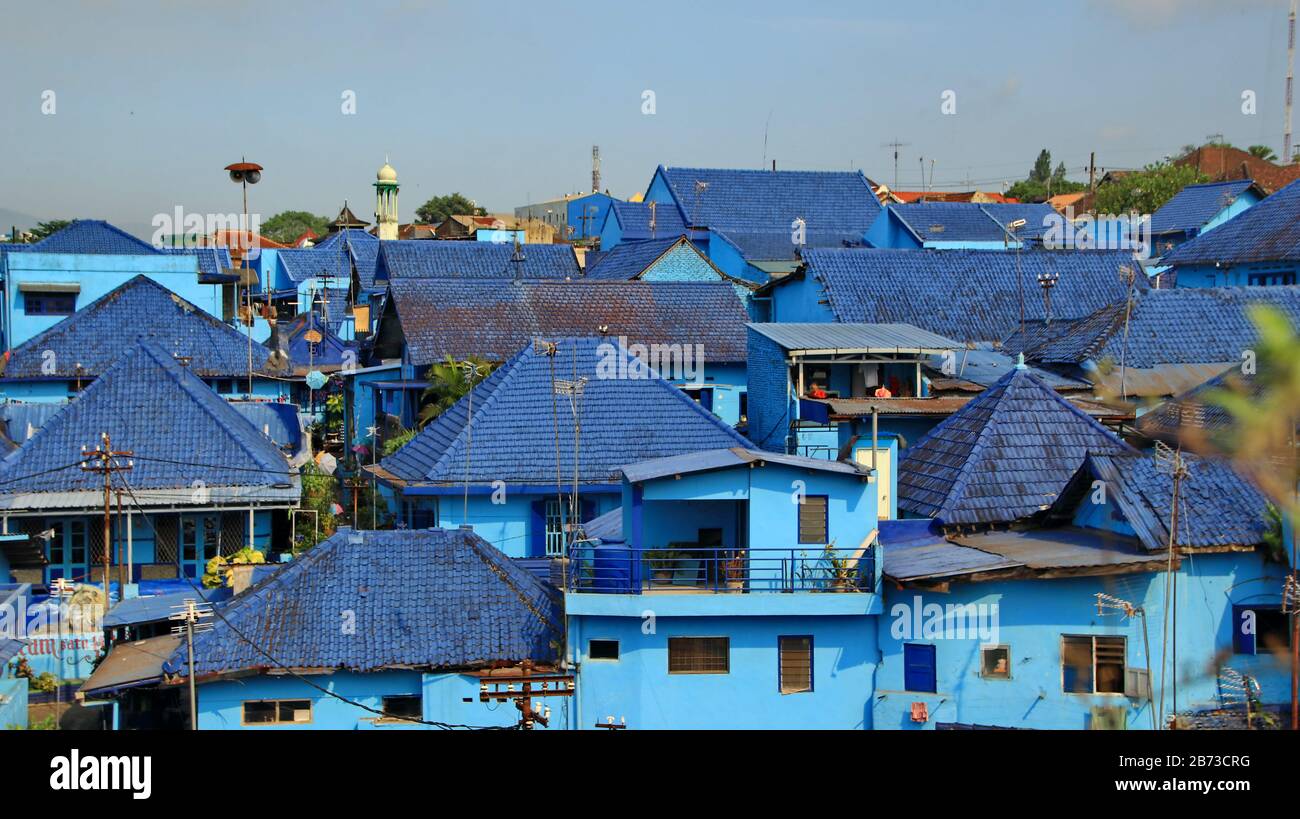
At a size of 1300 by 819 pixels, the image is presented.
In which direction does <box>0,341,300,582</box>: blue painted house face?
toward the camera

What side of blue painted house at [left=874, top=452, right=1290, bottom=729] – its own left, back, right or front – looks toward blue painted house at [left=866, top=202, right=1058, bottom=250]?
back

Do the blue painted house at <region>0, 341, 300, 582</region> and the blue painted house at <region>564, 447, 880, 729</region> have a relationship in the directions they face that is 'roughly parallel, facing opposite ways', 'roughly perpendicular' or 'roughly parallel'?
roughly parallel

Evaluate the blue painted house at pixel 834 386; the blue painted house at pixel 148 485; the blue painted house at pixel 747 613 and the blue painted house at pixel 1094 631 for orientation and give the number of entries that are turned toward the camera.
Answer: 4

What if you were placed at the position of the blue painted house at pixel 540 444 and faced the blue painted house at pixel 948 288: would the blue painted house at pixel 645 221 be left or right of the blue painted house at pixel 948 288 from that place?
left

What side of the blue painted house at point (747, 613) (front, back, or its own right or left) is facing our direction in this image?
front

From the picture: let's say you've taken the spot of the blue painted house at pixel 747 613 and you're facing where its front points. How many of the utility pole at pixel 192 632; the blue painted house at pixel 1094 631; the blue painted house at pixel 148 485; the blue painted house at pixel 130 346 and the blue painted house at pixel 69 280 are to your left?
1

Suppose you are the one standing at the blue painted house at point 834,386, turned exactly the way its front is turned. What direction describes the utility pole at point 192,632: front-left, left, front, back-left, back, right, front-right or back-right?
front-right

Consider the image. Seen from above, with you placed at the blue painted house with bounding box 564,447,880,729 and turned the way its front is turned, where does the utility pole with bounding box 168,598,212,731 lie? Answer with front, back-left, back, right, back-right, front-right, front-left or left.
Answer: right
